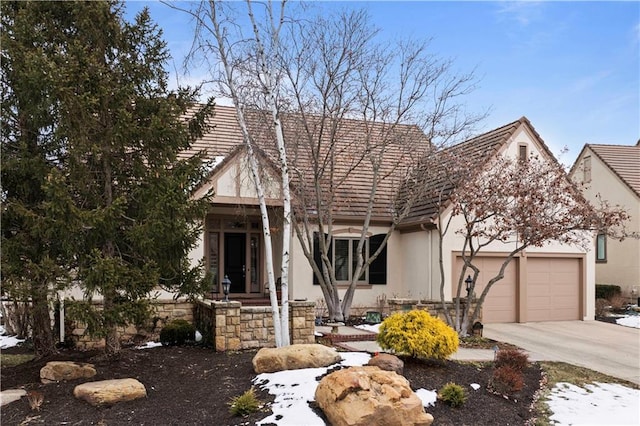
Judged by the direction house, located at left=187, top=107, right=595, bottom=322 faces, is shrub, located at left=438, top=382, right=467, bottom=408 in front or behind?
in front

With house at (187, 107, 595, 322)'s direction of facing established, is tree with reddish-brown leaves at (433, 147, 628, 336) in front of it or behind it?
in front

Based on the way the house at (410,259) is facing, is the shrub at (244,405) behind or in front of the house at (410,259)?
in front

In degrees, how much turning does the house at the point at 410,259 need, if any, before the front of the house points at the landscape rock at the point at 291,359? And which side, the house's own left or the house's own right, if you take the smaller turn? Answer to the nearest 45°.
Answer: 0° — it already faces it

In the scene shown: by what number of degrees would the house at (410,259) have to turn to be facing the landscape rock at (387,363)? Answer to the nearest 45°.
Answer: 0° — it already faces it

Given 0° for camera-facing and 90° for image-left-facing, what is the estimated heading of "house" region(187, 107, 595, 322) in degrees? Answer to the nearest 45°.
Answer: approximately 0°

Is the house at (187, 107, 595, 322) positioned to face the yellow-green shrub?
yes

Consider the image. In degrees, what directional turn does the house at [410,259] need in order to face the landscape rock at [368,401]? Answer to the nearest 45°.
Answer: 0° — it already faces it

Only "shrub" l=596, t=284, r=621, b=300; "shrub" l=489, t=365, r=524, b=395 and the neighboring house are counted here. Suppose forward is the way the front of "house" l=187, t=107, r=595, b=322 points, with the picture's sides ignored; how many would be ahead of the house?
1
